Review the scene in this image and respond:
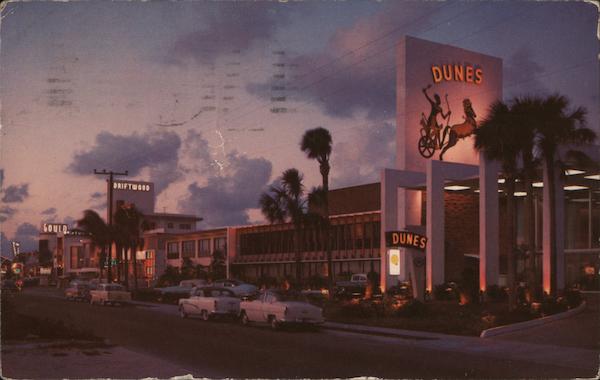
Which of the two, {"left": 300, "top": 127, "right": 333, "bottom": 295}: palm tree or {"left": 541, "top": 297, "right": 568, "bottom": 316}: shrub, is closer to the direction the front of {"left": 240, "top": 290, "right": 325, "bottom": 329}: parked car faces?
the palm tree
